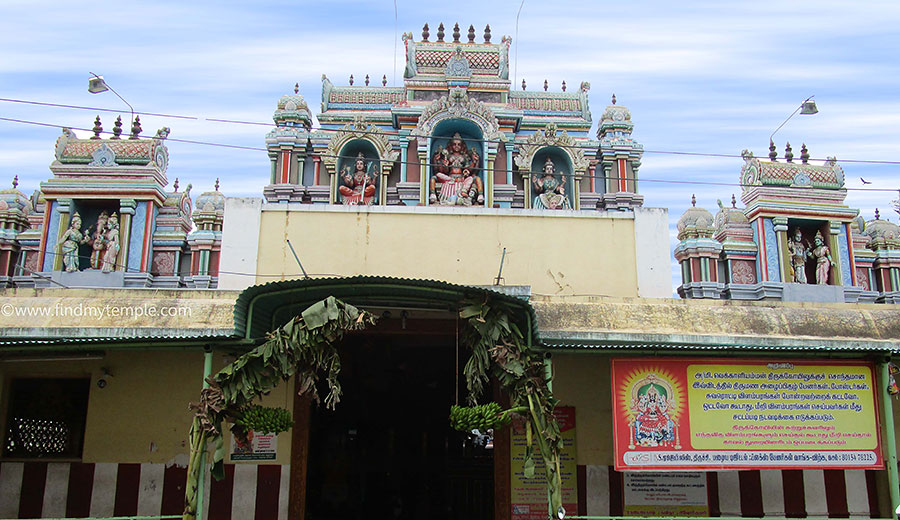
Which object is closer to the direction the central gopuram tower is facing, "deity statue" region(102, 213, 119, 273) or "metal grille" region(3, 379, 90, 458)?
the metal grille

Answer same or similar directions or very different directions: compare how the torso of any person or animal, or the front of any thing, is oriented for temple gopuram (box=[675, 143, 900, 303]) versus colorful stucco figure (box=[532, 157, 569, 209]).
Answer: same or similar directions

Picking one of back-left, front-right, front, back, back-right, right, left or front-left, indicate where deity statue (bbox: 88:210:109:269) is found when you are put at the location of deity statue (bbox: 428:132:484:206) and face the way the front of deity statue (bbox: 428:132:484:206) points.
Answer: right

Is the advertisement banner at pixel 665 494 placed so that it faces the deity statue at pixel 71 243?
no

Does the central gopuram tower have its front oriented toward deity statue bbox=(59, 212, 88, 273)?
no

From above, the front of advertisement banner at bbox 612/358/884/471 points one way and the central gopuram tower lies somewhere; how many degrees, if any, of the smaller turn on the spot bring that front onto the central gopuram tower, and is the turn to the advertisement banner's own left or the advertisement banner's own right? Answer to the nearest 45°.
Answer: approximately 135° to the advertisement banner's own right

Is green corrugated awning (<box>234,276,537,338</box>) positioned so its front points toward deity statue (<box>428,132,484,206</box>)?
no

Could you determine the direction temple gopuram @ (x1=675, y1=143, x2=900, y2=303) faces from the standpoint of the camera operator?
facing the viewer

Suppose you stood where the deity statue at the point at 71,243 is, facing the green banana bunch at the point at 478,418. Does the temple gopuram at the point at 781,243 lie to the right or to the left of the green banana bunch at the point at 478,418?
left

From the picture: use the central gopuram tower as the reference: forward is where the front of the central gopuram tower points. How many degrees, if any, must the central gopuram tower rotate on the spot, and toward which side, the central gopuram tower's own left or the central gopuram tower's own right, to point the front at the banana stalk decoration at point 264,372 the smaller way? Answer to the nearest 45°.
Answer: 0° — it already faces it

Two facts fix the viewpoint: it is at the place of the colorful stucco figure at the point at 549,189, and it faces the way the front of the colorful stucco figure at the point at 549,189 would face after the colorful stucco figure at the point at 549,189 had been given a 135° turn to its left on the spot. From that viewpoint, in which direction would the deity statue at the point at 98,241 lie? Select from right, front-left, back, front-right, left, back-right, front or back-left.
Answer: back-left

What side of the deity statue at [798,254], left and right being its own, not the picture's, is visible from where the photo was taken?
front

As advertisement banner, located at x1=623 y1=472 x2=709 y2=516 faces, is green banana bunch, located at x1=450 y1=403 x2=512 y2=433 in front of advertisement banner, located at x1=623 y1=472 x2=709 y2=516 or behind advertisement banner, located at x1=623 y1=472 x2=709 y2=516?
in front
